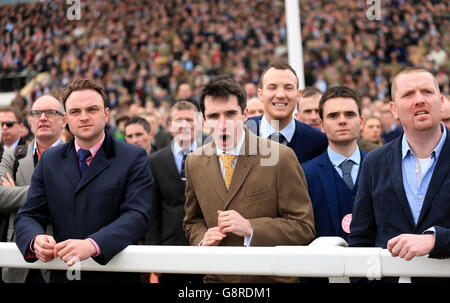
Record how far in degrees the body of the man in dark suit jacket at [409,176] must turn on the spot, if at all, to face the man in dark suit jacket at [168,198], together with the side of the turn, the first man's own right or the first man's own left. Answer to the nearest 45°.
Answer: approximately 135° to the first man's own right

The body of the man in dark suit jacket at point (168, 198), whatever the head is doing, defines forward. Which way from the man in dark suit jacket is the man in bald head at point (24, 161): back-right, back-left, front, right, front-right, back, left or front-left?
front-right

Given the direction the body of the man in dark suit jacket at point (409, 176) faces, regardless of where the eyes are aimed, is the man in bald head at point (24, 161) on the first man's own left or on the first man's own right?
on the first man's own right
